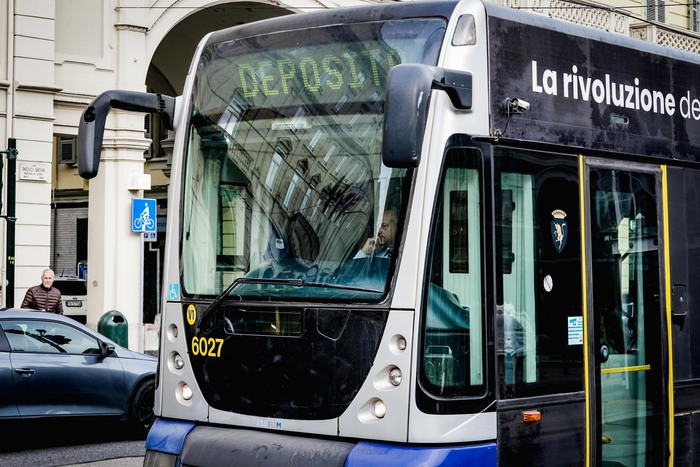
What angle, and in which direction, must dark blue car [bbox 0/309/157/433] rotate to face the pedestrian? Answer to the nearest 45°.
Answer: approximately 90° to its left

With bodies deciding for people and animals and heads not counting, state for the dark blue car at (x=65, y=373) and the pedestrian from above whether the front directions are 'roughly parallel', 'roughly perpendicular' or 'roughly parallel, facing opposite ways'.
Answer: roughly perpendicular

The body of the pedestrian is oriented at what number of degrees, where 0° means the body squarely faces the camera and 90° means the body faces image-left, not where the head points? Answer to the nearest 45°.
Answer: approximately 0°

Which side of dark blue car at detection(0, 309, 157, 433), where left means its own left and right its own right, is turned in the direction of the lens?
right

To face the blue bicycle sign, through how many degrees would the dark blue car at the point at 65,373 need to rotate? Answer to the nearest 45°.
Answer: approximately 90° to its left

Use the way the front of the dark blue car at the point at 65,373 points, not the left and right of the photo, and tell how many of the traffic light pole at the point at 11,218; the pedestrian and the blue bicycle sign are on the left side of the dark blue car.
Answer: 3

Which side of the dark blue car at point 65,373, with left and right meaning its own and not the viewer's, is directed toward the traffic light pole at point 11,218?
left

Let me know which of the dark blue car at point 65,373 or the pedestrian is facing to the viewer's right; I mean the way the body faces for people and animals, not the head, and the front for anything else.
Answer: the dark blue car

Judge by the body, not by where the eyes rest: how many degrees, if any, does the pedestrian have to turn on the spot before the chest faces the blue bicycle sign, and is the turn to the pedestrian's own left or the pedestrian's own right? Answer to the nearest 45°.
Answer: approximately 135° to the pedestrian's own left

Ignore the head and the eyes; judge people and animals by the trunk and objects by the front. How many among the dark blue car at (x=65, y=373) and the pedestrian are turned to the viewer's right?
1

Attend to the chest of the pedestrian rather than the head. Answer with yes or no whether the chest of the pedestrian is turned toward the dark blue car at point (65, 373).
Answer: yes
